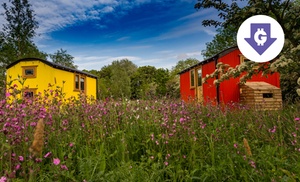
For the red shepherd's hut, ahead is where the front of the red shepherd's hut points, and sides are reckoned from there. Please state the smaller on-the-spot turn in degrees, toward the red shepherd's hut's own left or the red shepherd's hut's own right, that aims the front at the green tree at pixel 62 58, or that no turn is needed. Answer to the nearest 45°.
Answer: approximately 90° to the red shepherd's hut's own right

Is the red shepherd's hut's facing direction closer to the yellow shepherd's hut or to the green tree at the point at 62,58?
the yellow shepherd's hut

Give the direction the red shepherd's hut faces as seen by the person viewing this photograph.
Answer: facing the viewer and to the left of the viewer

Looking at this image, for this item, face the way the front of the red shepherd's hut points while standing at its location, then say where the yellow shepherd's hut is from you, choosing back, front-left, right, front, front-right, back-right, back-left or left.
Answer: front-right

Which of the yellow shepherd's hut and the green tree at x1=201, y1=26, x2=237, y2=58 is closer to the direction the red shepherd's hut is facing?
the yellow shepherd's hut

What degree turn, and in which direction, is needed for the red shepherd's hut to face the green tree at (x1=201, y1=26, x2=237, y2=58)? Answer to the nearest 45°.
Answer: approximately 135° to its right

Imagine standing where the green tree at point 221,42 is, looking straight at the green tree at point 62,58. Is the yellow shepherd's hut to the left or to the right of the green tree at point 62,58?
left
